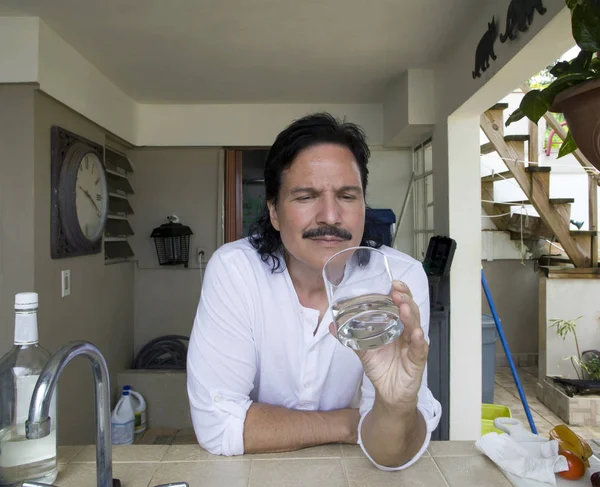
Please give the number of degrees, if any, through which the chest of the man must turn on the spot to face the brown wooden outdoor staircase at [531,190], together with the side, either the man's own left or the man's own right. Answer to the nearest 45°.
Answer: approximately 135° to the man's own left

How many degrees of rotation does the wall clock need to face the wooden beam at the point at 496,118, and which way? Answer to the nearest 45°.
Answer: approximately 45° to its left

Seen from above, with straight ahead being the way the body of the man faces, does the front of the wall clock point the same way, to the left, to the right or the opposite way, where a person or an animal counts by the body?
to the left

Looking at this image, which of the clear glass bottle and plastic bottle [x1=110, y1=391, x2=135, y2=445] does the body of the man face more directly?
the clear glass bottle

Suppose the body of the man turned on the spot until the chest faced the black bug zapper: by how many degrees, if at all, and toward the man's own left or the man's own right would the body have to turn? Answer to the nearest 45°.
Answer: approximately 135° to the man's own right

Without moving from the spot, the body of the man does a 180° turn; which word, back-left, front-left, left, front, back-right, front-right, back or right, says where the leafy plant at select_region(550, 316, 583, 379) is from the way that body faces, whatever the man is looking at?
front-right

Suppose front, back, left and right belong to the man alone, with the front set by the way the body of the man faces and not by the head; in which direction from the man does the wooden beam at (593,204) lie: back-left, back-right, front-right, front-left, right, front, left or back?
back-left

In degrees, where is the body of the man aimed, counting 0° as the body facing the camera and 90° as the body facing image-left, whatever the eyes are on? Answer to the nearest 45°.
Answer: approximately 0°

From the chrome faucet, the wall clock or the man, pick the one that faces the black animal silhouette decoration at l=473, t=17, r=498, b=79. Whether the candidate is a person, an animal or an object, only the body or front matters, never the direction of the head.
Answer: the wall clock

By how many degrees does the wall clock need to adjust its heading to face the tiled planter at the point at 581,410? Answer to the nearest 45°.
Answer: approximately 45° to its left

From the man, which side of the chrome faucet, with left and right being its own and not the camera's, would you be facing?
back
